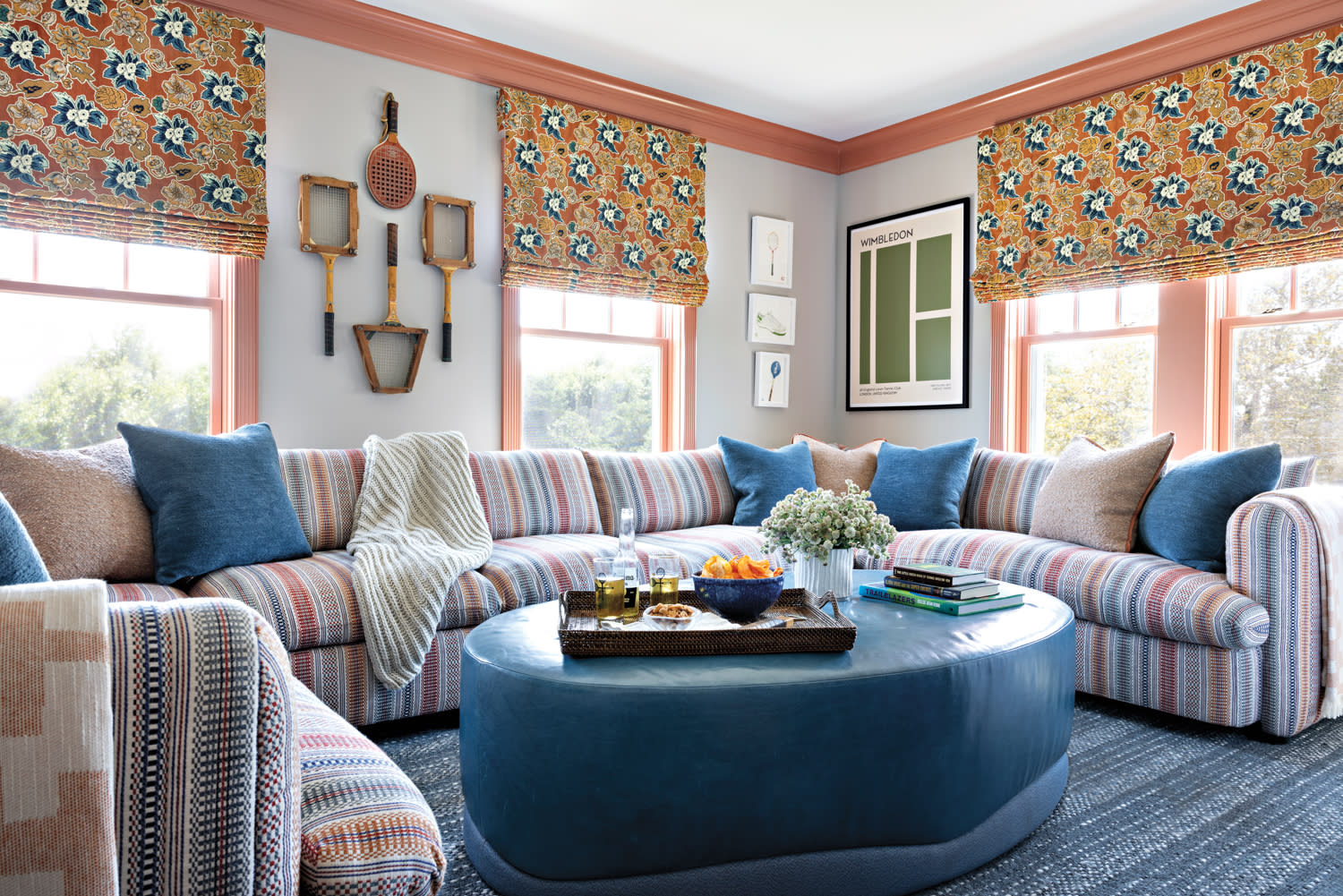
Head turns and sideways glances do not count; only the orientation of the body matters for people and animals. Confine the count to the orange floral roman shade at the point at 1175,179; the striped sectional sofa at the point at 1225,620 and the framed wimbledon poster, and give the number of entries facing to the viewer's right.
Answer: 0

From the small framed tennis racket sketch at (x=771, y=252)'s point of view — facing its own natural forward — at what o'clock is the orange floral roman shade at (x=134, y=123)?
The orange floral roman shade is roughly at 3 o'clock from the small framed tennis racket sketch.

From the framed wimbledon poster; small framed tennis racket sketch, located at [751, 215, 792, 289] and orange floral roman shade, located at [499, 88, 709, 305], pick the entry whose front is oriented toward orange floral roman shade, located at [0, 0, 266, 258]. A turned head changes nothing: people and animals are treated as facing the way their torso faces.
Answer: the framed wimbledon poster

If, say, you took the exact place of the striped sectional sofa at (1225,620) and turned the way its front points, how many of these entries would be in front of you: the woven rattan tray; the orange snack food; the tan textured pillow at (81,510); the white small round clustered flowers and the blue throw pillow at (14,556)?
5

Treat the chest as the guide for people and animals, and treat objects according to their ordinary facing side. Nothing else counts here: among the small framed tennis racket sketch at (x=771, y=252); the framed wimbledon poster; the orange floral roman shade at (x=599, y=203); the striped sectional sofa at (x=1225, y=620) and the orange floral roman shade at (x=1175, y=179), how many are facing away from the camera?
0

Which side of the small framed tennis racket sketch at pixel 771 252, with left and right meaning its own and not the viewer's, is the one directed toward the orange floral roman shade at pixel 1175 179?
front

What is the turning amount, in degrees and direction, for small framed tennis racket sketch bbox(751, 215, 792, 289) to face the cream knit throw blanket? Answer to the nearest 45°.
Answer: approximately 90° to its right

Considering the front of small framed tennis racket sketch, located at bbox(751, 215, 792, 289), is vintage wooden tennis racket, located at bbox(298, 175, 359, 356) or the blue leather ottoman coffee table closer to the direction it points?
the blue leather ottoman coffee table

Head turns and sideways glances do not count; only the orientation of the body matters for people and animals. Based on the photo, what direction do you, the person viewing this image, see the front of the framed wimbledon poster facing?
facing the viewer and to the left of the viewer

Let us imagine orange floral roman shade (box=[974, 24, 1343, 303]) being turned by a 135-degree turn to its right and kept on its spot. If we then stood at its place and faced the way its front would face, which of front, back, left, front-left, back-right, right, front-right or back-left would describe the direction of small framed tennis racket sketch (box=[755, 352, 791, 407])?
left

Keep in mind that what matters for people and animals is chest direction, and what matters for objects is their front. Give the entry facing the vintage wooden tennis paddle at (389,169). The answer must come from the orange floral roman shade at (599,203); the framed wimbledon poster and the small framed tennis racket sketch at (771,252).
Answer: the framed wimbledon poster

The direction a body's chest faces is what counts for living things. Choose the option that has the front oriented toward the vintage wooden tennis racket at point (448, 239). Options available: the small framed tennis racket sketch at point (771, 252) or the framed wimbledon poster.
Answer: the framed wimbledon poster

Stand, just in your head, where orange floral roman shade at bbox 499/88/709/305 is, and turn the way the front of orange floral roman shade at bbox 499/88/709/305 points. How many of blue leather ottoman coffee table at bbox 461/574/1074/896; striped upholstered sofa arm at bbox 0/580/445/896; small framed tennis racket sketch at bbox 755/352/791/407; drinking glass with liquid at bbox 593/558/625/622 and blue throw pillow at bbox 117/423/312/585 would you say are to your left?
1

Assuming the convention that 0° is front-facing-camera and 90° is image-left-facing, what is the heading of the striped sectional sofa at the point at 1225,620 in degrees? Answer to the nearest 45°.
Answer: approximately 45°

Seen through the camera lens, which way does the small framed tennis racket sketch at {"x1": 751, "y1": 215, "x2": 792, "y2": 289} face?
facing the viewer and to the right of the viewer

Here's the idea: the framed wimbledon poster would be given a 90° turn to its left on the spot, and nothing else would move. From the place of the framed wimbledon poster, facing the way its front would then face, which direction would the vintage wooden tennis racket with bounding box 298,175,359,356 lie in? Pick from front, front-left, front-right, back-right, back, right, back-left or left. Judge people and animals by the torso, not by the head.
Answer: right

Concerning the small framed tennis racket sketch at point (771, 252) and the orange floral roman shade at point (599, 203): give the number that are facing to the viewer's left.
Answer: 0
